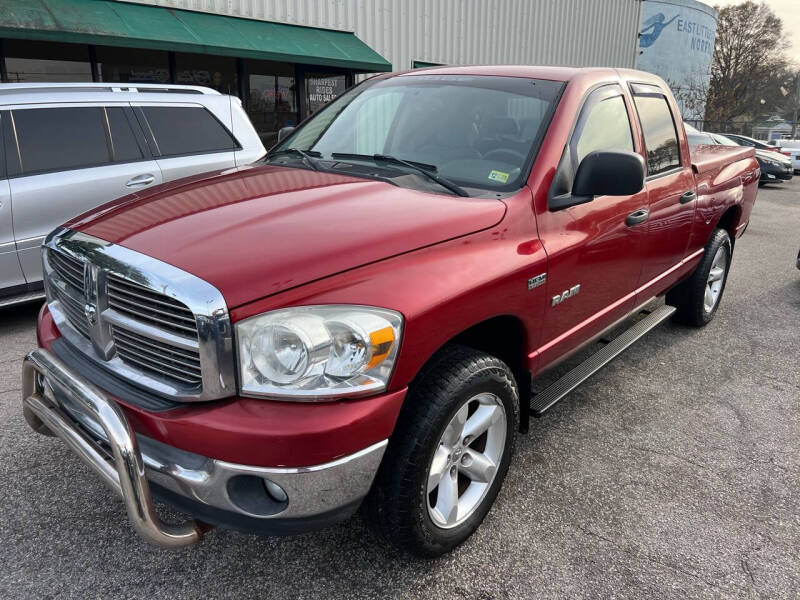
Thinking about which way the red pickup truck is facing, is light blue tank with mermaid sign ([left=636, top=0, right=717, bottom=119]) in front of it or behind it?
behind

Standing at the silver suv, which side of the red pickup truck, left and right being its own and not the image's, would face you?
right

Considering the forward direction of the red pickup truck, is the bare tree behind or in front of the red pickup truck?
behind

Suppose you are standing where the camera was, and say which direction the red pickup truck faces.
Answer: facing the viewer and to the left of the viewer
